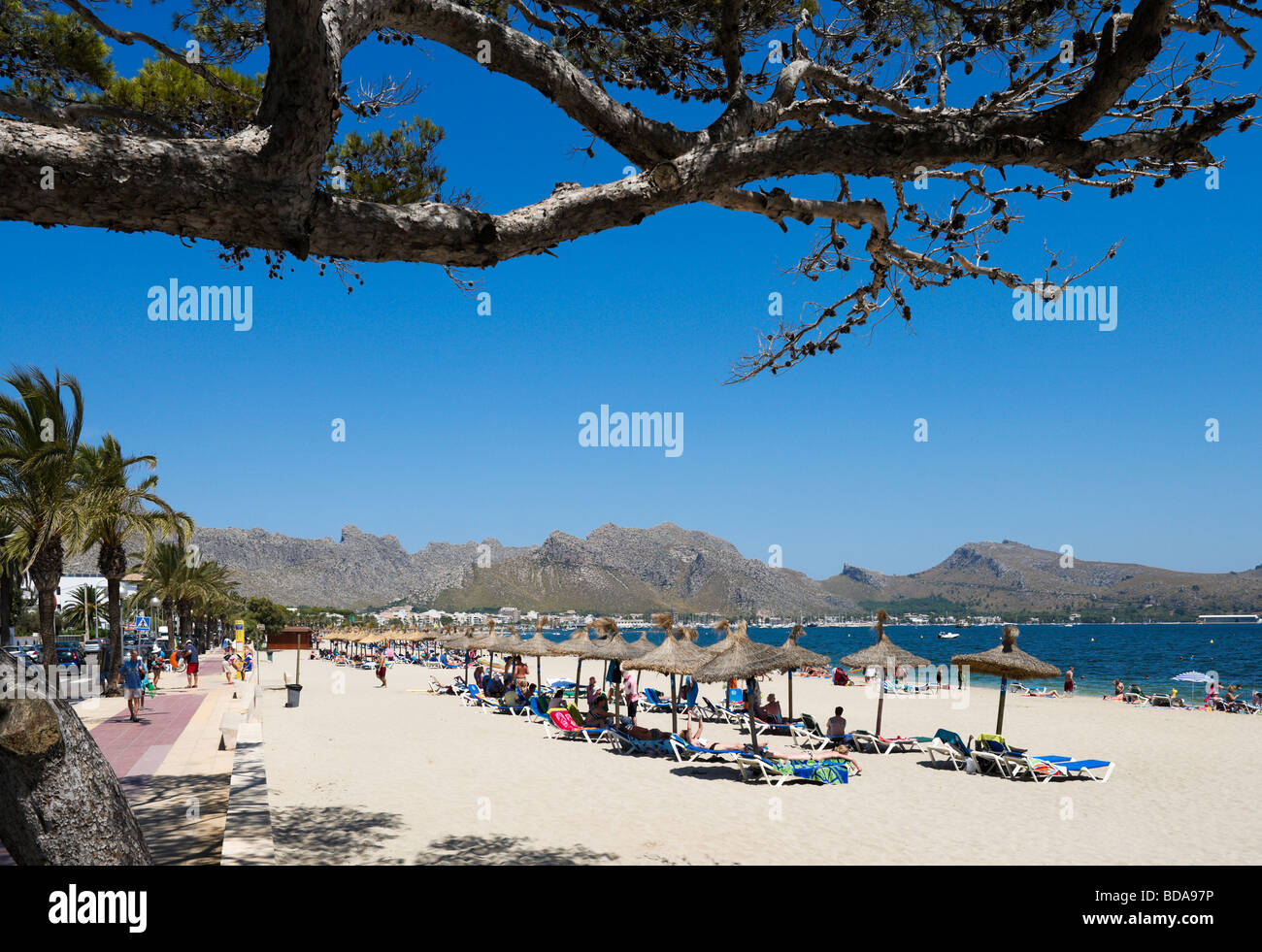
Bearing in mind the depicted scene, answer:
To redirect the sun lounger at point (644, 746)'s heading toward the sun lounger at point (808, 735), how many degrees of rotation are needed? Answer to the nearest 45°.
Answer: approximately 45° to its left

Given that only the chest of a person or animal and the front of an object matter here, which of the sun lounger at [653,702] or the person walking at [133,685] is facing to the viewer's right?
the sun lounger

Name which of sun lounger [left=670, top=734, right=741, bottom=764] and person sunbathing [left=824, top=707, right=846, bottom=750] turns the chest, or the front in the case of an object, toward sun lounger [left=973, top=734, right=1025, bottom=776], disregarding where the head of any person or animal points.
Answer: sun lounger [left=670, top=734, right=741, bottom=764]

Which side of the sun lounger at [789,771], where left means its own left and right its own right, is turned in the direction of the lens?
right

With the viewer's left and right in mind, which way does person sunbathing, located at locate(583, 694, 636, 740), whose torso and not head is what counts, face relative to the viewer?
facing to the right of the viewer

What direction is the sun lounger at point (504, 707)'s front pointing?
to the viewer's right

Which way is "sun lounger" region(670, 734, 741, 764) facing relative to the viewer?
to the viewer's right

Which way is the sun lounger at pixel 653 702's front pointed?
to the viewer's right

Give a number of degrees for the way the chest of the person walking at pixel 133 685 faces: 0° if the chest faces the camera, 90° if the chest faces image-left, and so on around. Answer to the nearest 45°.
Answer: approximately 0°
